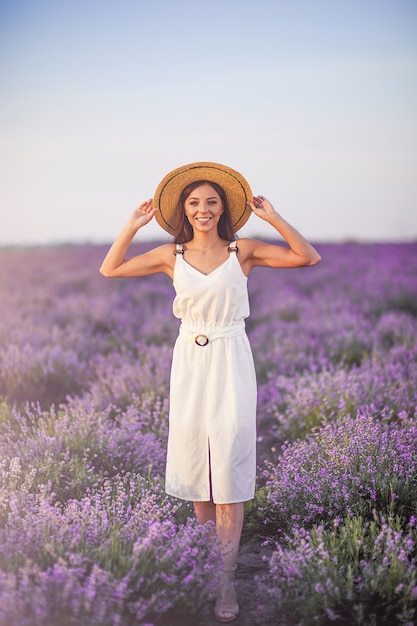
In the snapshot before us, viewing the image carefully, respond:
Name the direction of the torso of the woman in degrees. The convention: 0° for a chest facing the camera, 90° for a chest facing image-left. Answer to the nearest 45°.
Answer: approximately 0°
